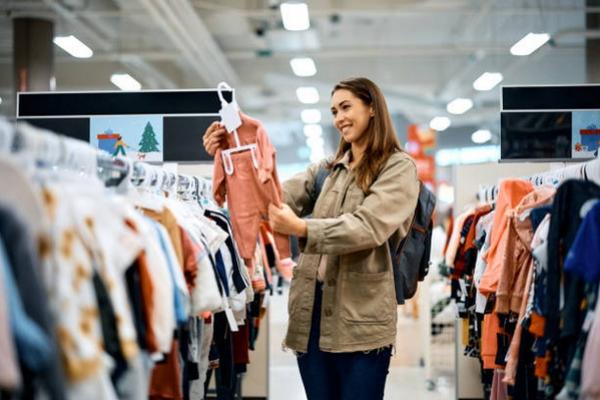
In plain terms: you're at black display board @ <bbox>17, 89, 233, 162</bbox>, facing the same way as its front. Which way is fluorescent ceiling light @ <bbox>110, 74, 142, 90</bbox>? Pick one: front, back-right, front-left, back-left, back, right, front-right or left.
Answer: back

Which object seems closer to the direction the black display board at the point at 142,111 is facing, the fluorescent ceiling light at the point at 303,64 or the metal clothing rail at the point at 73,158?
the metal clothing rail

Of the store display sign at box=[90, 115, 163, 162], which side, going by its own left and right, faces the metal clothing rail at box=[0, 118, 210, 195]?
front

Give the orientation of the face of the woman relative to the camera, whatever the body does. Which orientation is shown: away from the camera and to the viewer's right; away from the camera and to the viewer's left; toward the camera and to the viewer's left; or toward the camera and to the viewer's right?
toward the camera and to the viewer's left

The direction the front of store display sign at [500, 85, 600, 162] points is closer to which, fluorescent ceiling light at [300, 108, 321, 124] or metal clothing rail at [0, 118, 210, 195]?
the metal clothing rail

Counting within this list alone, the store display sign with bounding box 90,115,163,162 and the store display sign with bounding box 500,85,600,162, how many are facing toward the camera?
2

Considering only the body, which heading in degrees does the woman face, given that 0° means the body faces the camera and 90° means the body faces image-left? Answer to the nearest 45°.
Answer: approximately 45°

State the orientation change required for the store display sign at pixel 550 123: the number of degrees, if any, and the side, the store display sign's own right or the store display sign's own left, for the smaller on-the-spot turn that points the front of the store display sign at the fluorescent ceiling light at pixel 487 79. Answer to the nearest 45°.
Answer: approximately 180°
